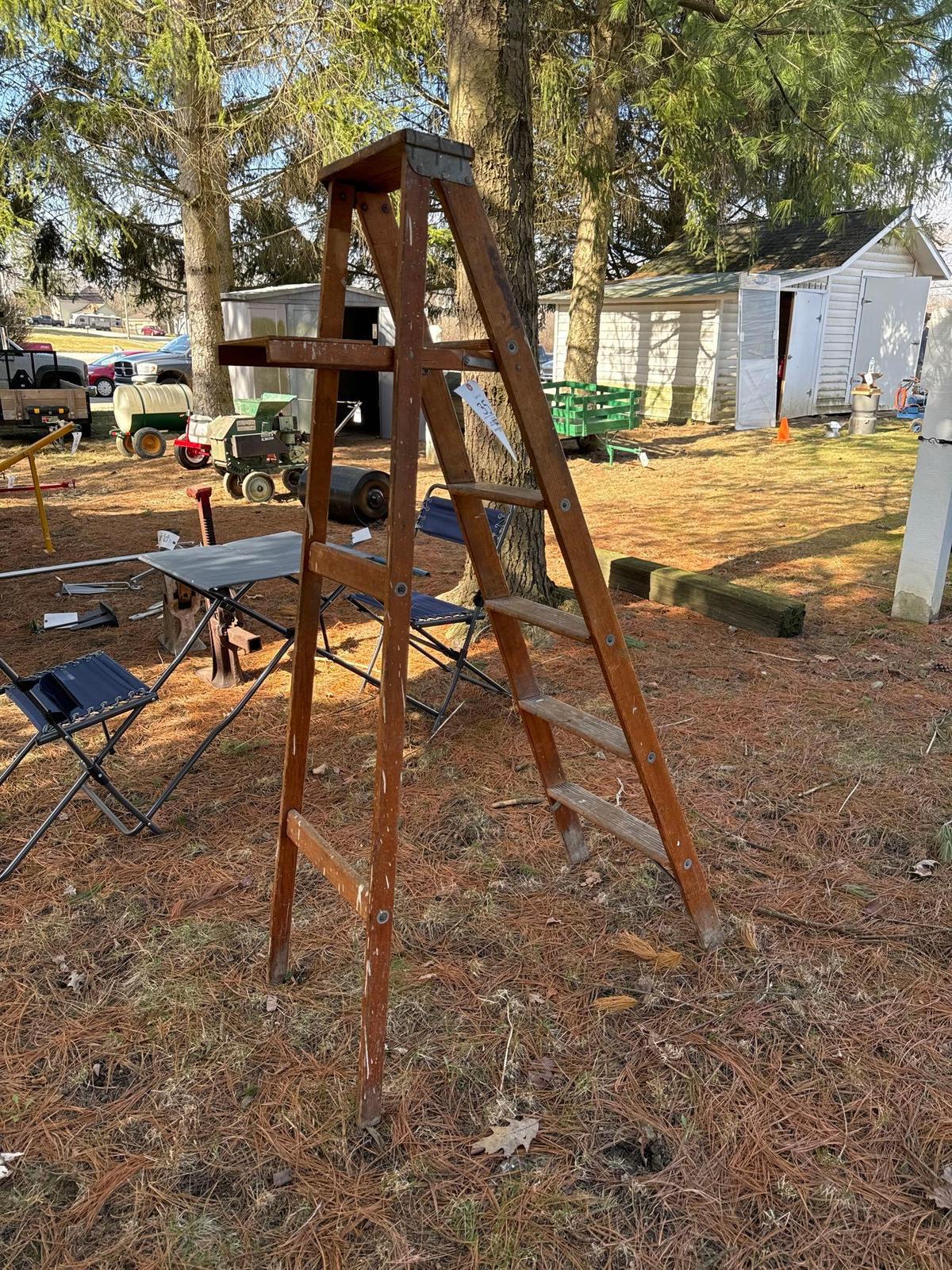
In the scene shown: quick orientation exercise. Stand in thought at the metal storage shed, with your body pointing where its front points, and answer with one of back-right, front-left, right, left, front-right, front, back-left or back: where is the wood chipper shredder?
front-right

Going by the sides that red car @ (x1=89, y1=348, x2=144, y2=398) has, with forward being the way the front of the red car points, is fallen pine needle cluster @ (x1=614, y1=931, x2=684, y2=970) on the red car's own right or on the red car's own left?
on the red car's own left

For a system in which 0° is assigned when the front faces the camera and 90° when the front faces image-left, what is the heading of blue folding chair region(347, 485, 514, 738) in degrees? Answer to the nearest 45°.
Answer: approximately 45°

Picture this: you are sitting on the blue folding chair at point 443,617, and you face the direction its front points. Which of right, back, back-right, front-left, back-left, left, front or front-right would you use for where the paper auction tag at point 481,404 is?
front-left

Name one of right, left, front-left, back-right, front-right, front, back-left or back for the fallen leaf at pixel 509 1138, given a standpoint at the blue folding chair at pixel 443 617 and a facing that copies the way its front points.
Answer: front-left

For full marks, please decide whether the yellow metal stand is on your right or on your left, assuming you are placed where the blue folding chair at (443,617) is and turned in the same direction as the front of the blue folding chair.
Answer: on your right

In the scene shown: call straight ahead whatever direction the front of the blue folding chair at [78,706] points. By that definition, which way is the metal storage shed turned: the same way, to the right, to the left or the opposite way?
to the right

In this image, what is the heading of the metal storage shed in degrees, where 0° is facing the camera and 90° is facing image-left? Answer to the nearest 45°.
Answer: approximately 315°

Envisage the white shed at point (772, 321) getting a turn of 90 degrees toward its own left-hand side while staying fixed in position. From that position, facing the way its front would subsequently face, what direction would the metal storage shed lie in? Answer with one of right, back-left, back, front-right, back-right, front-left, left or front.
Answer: back
